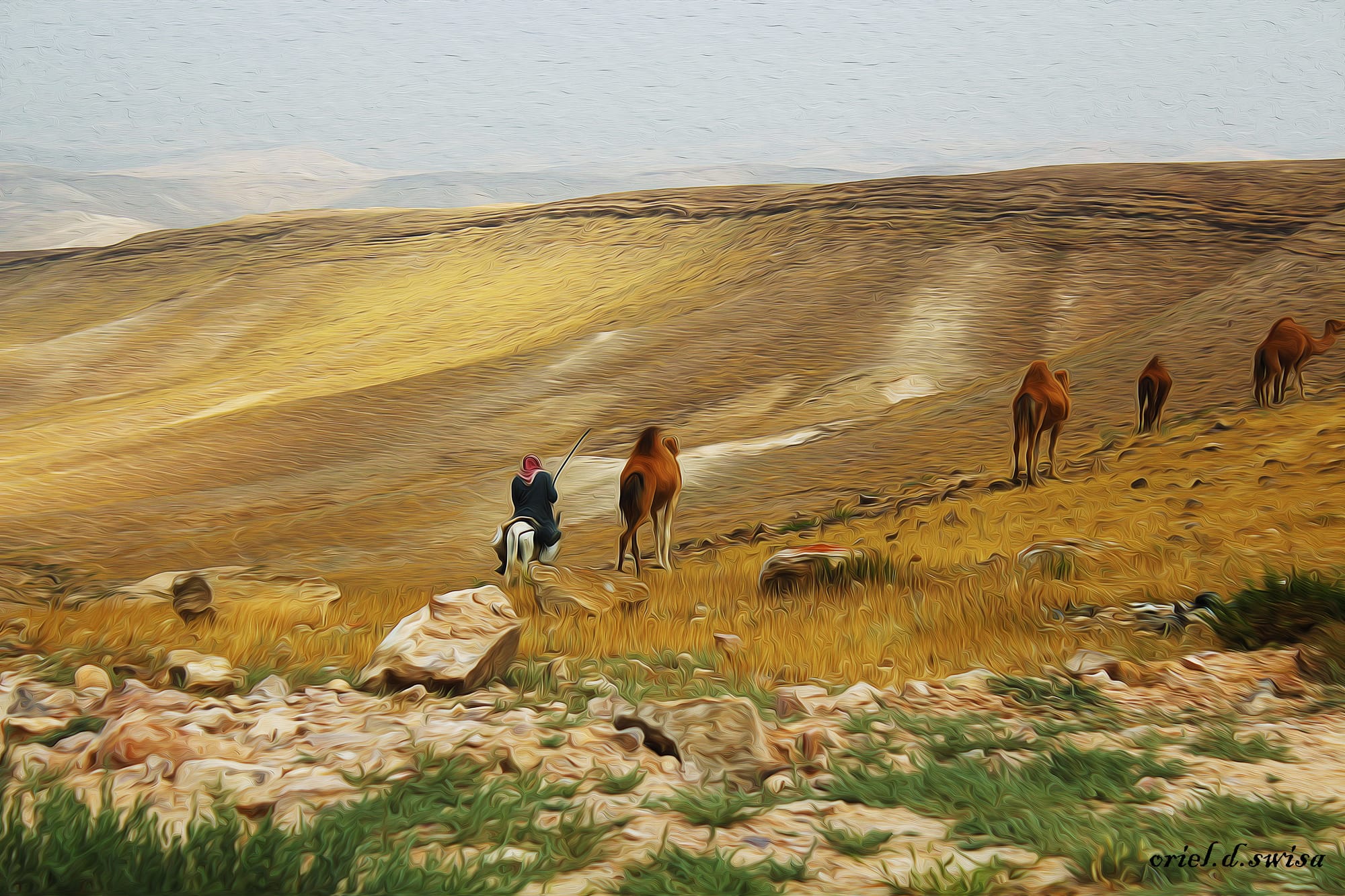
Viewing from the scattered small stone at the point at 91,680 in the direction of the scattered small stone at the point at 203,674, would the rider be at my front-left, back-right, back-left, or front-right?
front-left

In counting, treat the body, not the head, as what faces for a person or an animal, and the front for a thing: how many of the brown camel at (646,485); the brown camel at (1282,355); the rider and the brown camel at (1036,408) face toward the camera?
0

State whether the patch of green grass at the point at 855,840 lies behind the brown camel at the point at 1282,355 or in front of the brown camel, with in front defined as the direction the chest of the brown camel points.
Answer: behind

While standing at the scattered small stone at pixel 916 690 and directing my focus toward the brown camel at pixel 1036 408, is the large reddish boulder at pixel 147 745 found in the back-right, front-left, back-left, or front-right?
back-left

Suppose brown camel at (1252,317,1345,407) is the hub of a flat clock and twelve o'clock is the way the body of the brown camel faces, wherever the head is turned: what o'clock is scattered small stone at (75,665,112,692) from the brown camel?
The scattered small stone is roughly at 5 o'clock from the brown camel.

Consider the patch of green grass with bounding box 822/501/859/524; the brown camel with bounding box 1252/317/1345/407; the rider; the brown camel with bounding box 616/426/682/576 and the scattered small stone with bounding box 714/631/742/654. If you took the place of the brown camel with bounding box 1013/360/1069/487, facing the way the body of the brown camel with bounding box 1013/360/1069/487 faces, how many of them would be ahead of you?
1

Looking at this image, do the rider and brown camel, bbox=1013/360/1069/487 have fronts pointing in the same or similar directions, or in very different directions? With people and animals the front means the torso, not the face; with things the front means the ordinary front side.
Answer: same or similar directions

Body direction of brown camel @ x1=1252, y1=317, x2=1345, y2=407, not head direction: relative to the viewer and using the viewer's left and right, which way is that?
facing away from the viewer and to the right of the viewer

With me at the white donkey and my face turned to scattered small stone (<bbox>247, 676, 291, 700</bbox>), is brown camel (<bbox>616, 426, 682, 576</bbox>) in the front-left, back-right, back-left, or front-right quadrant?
back-left

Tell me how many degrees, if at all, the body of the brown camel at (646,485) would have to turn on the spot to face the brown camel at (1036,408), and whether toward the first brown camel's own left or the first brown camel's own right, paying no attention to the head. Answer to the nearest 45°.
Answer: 0° — it already faces it

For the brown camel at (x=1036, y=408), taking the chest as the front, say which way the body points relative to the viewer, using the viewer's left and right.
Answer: facing away from the viewer and to the right of the viewer

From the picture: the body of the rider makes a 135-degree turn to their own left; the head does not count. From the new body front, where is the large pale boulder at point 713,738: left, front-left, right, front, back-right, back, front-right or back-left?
left

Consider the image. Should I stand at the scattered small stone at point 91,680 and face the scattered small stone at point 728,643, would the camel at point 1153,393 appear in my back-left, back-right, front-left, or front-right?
front-left

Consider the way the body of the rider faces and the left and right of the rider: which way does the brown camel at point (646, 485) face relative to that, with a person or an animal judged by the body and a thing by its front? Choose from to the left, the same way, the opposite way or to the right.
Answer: the same way

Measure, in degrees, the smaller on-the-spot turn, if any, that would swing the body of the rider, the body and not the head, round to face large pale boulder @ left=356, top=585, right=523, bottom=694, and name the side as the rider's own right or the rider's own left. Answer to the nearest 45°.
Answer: approximately 135° to the rider's own right

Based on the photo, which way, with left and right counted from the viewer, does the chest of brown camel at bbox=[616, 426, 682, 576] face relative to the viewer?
facing away from the viewer and to the right of the viewer

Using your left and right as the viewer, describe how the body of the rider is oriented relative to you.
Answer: facing away from the viewer and to the right of the viewer
